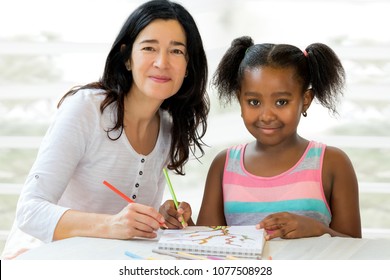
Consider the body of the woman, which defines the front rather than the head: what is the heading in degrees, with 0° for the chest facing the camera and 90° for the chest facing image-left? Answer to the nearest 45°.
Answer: approximately 315°

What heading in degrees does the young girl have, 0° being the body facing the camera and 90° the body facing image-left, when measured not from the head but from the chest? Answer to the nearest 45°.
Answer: approximately 0°

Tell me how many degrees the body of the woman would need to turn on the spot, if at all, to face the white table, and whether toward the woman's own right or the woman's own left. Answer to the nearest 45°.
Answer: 0° — they already face it
